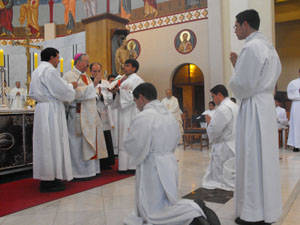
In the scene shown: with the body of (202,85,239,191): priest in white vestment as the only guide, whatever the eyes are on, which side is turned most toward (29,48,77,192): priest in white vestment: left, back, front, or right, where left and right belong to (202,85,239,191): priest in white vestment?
front

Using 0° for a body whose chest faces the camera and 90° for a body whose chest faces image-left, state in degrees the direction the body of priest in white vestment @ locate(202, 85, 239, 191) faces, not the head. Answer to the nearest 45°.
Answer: approximately 90°

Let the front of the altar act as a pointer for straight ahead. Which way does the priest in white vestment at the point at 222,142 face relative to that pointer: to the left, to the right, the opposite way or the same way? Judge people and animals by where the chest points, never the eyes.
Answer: the opposite way

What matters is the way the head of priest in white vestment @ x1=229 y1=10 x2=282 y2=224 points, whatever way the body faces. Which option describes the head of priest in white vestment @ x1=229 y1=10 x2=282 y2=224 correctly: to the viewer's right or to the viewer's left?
to the viewer's left

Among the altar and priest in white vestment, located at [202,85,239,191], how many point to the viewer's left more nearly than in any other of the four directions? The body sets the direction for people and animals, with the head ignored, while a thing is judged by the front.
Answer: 1

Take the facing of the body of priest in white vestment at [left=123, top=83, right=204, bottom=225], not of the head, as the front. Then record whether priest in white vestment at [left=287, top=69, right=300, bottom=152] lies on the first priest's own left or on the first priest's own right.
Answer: on the first priest's own right

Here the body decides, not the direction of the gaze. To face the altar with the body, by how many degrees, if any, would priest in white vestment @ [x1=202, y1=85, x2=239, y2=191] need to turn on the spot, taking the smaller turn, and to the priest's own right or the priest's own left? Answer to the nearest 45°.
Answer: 0° — they already face it

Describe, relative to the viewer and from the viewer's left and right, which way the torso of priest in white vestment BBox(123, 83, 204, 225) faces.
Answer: facing away from the viewer and to the left of the viewer

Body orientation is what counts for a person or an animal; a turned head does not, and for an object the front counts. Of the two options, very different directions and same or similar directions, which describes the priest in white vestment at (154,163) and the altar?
very different directions

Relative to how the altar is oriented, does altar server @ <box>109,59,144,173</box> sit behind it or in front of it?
in front

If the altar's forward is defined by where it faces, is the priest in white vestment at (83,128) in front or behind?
in front

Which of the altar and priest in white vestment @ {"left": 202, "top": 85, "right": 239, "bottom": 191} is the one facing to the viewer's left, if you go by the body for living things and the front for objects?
the priest in white vestment

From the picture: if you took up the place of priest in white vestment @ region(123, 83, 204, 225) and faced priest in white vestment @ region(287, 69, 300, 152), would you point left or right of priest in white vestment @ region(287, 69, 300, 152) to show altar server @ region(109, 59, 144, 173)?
left
